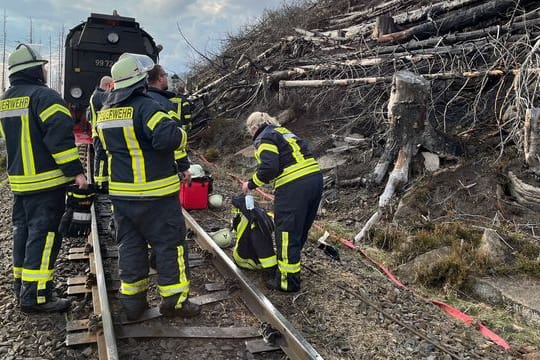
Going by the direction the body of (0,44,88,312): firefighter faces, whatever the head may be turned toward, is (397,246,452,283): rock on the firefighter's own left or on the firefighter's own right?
on the firefighter's own right

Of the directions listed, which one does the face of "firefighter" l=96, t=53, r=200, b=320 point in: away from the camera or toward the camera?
away from the camera

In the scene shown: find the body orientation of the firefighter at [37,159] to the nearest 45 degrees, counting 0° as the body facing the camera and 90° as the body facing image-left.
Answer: approximately 225°

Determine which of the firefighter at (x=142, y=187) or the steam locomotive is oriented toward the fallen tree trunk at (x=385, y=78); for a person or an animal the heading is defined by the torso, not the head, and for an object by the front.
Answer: the firefighter

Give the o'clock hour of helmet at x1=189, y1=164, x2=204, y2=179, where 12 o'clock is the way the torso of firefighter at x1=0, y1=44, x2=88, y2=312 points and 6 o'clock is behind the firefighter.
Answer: The helmet is roughly at 12 o'clock from the firefighter.

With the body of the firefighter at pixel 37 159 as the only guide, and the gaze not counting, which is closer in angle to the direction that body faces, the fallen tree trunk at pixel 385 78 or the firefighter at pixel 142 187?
the fallen tree trunk

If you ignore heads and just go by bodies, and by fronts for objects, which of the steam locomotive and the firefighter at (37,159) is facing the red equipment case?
the firefighter

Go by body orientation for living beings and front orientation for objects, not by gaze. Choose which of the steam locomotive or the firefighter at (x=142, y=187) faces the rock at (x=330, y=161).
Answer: the firefighter
